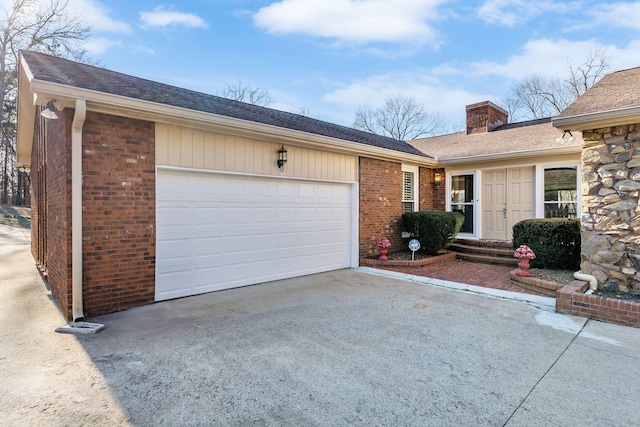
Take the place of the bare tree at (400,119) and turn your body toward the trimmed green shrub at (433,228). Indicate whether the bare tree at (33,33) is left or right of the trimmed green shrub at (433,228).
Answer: right

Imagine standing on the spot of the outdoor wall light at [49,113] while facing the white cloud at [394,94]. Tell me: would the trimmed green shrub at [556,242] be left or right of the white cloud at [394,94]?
right

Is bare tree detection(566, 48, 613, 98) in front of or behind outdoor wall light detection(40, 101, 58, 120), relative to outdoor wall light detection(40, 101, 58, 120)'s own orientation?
behind

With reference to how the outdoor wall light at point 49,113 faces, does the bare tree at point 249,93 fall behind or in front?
behind

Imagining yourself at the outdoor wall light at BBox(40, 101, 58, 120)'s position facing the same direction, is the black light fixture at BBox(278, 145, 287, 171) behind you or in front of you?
behind

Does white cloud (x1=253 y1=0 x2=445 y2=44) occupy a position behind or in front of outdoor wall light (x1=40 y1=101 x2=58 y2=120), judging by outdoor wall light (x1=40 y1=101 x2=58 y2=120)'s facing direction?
behind

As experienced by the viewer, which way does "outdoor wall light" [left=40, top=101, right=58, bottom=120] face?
facing the viewer and to the left of the viewer
